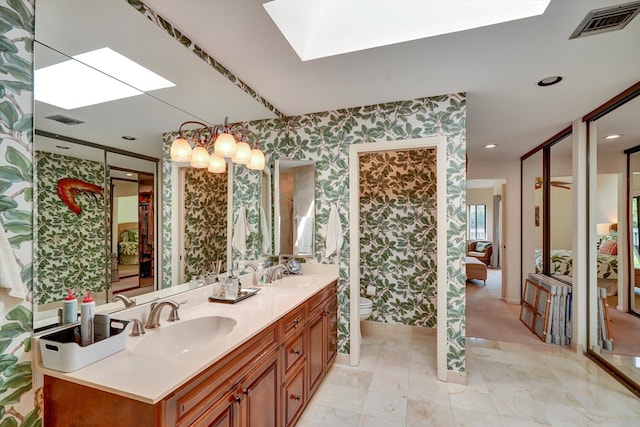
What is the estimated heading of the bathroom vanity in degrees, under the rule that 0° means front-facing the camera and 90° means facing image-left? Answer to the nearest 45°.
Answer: approximately 315°

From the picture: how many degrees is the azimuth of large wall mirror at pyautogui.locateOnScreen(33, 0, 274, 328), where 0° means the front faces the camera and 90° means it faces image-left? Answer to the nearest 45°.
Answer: approximately 315°

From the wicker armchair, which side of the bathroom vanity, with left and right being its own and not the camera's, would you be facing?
left

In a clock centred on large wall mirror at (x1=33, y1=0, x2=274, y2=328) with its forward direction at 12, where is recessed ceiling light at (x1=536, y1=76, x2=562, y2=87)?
The recessed ceiling light is roughly at 11 o'clock from the large wall mirror.
